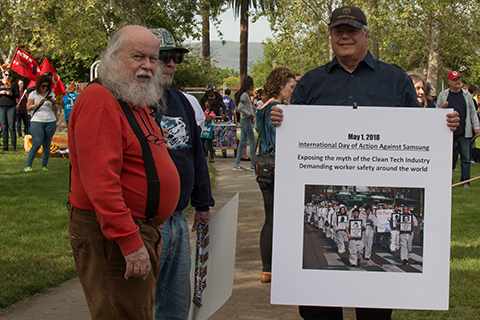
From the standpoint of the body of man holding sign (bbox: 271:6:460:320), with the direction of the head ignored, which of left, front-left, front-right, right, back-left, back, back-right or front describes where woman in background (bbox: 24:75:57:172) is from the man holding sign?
back-right

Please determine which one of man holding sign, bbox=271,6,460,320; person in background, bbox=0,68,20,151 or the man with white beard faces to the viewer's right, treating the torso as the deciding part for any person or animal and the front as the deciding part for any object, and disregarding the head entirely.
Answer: the man with white beard

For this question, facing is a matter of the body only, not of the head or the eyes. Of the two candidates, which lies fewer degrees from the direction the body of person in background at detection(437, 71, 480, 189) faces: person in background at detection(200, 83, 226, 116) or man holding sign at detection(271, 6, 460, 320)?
the man holding sign

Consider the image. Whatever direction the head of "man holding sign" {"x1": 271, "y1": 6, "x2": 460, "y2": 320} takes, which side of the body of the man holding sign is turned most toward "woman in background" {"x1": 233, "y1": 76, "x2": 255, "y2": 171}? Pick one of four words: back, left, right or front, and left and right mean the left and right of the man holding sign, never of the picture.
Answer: back

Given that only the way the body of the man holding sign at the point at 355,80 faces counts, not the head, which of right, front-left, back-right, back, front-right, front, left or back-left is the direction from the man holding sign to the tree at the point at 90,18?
back-right

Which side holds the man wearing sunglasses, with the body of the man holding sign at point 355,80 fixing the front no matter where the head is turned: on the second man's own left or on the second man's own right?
on the second man's own right

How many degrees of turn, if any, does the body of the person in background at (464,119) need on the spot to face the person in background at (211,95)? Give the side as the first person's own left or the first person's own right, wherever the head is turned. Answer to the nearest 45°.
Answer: approximately 90° to the first person's own right

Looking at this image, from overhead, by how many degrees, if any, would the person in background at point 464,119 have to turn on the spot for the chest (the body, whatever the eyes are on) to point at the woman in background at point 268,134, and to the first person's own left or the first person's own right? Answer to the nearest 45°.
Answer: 0° — they already face them

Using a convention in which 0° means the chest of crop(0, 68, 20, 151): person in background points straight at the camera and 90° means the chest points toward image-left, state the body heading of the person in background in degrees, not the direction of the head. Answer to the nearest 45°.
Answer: approximately 0°

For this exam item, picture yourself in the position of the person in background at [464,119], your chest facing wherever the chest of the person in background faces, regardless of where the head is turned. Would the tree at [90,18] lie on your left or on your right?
on your right

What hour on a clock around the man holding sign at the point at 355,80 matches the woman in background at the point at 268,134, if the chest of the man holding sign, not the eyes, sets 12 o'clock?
The woman in background is roughly at 5 o'clock from the man holding sign.

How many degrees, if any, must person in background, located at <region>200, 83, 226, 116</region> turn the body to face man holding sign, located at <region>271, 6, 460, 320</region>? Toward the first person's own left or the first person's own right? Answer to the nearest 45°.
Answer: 0° — they already face them

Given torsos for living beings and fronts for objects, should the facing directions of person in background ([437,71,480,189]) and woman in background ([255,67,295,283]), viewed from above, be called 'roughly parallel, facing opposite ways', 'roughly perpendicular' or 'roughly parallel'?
roughly perpendicular
